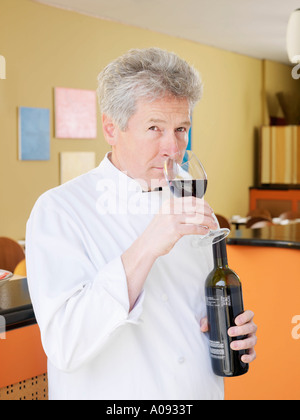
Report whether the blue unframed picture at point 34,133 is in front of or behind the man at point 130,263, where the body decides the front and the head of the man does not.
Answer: behind

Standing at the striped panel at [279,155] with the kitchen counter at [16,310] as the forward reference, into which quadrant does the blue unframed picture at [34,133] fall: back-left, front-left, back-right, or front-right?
front-right

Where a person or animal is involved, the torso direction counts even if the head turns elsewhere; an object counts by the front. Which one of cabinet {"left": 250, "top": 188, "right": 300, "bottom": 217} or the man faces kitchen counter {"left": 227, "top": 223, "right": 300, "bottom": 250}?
the cabinet

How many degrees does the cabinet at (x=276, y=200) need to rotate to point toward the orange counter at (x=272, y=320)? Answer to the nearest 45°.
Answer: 0° — it already faces it

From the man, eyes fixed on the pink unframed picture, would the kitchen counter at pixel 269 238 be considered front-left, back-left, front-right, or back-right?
front-right

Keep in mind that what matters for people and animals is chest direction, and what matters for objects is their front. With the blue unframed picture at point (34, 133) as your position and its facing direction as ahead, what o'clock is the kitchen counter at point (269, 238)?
The kitchen counter is roughly at 11 o'clock from the blue unframed picture.

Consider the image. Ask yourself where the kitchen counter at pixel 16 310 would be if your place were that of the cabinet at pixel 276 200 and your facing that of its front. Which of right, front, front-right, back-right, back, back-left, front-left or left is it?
front

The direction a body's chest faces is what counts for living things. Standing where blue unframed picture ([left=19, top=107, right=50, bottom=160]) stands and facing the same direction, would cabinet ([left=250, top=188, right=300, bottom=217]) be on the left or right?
on its left

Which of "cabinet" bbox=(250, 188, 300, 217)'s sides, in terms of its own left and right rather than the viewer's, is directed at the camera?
front

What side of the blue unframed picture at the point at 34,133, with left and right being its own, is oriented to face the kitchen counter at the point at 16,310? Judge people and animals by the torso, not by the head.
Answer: front
